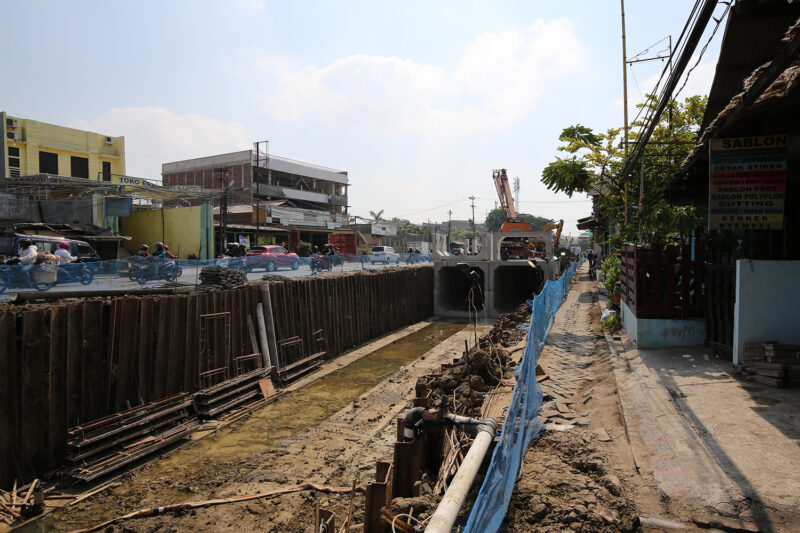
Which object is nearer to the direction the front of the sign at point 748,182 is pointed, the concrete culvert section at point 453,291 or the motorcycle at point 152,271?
the motorcycle

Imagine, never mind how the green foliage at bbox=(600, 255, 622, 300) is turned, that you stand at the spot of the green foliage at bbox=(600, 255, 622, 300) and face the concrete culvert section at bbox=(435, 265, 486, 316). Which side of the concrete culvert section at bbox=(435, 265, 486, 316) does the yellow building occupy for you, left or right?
left

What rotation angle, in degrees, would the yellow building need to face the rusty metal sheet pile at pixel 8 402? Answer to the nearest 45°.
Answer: approximately 45° to its right

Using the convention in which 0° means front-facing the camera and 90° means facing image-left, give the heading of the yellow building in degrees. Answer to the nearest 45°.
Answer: approximately 315°
